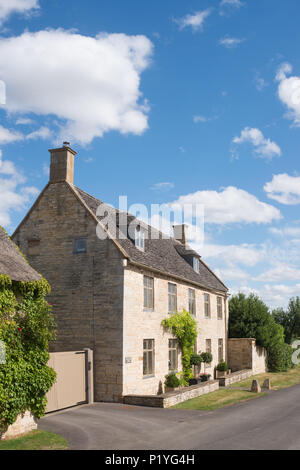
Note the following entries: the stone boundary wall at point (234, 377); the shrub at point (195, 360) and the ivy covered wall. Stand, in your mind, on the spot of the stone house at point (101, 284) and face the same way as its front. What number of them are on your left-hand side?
2

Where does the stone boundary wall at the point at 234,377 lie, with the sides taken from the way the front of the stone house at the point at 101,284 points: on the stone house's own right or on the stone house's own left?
on the stone house's own left

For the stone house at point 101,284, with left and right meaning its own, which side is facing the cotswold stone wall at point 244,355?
left

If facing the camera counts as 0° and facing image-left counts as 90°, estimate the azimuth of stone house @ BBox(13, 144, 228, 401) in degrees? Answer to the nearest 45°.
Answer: approximately 315°

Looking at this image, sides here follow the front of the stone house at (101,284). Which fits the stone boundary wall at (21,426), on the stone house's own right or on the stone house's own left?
on the stone house's own right

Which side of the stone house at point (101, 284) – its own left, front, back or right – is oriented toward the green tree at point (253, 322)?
left
